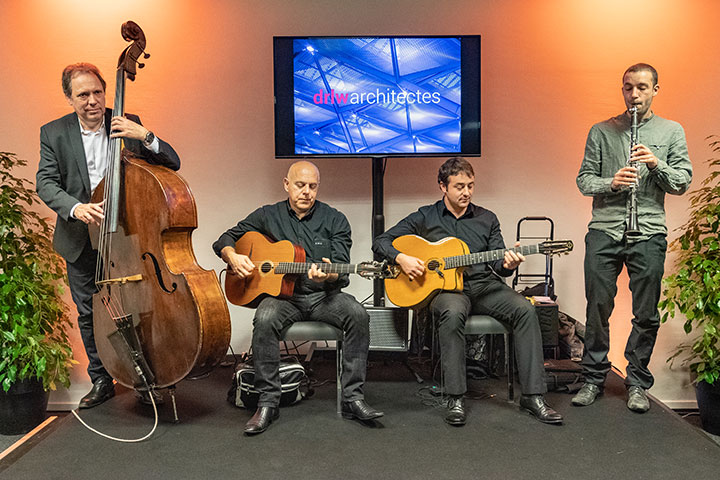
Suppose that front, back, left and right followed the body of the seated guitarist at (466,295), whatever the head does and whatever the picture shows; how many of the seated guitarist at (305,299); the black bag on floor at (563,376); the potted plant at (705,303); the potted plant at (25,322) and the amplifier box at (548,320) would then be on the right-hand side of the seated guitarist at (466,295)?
2

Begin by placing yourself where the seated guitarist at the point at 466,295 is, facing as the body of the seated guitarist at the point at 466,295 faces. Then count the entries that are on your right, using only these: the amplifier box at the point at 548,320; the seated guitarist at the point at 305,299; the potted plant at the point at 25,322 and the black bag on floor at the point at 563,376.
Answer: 2

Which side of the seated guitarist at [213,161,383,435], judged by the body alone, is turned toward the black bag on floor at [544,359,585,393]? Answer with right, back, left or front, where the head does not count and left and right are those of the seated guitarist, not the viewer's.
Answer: left

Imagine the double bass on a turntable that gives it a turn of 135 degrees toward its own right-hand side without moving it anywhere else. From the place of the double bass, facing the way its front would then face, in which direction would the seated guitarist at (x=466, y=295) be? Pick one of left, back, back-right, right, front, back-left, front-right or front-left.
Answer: right

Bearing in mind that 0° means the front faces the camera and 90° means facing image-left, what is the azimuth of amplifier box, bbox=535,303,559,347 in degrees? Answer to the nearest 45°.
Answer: approximately 0°

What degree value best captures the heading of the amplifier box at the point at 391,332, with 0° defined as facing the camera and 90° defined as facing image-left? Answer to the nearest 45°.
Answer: approximately 0°

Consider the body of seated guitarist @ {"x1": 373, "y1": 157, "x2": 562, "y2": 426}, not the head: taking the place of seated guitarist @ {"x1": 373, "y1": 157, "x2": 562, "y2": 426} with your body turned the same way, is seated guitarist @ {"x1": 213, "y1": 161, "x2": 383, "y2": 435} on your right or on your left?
on your right

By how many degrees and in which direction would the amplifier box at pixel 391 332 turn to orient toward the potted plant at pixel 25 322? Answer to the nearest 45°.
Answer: approximately 90° to its right
